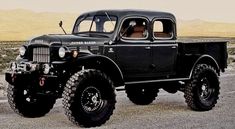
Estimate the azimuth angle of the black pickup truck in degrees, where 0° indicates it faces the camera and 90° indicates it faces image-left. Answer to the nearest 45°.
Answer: approximately 45°
